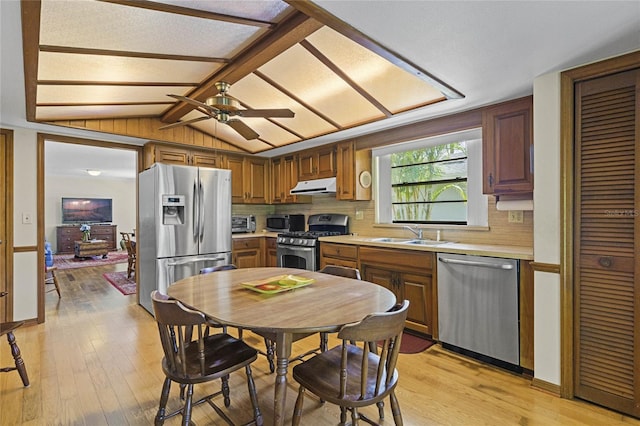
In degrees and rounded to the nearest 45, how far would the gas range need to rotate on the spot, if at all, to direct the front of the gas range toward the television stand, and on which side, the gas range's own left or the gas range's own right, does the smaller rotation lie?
approximately 90° to the gas range's own right

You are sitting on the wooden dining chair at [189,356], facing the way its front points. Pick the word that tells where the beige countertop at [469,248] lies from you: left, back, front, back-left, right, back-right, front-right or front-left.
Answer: front-right

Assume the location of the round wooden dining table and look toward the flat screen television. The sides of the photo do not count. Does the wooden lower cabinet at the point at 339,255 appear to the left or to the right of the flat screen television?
right

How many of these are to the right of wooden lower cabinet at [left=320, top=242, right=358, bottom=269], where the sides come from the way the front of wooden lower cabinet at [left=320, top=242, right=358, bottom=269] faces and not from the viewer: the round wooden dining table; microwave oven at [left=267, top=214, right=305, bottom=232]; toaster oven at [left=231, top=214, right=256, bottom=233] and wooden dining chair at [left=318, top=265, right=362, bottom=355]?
2

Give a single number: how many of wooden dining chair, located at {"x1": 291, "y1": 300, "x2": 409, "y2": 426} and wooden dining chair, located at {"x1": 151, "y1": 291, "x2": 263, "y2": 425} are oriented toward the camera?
0

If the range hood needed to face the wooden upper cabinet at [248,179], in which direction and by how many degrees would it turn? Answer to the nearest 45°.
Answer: approximately 90° to its right

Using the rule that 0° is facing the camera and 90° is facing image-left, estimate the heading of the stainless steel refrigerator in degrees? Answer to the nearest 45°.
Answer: approximately 315°
